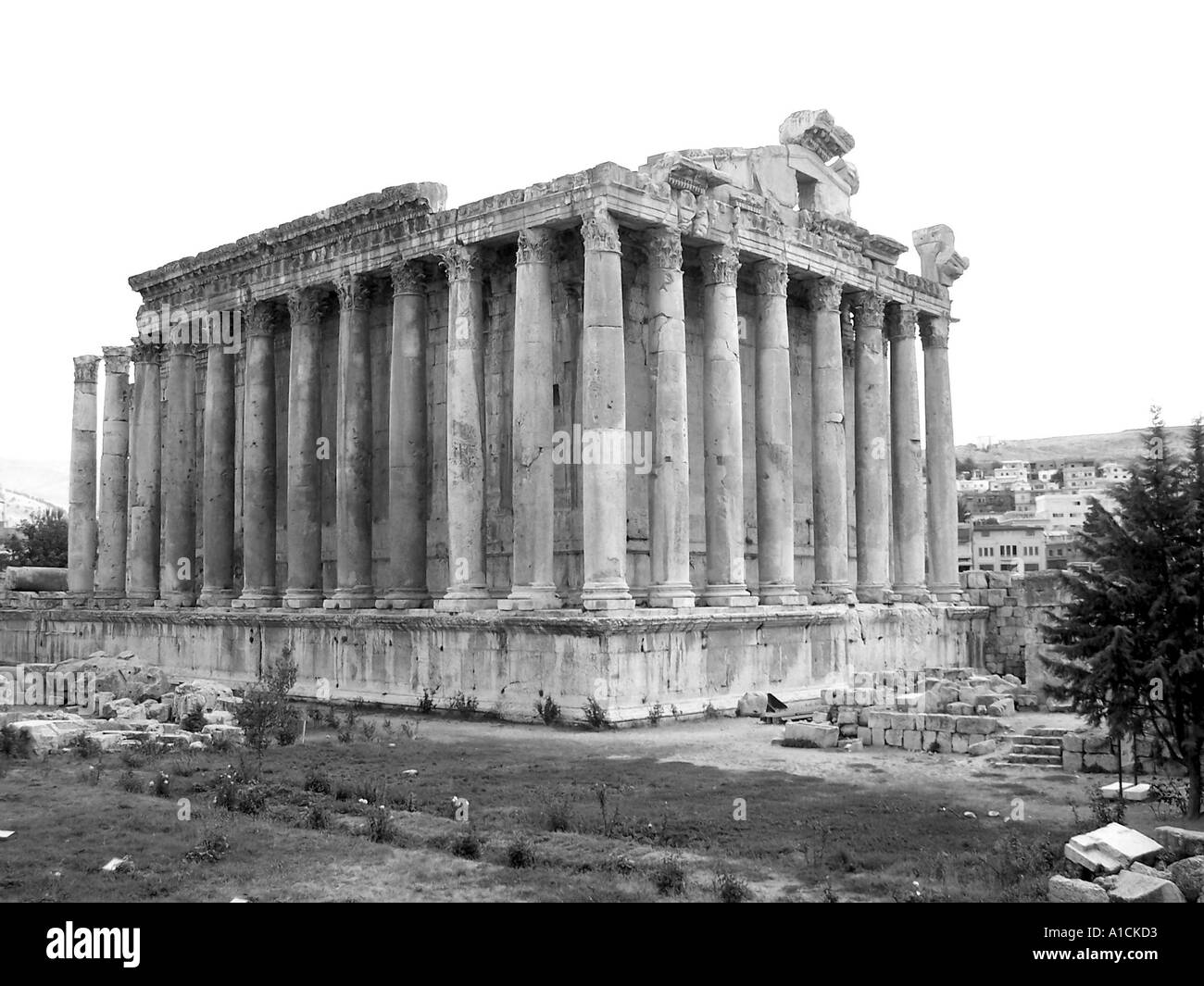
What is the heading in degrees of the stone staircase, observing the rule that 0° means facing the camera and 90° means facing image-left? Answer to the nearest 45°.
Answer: approximately 0°

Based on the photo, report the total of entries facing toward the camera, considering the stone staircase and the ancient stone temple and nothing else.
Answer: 1

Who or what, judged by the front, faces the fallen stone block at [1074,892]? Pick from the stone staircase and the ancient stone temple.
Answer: the stone staircase

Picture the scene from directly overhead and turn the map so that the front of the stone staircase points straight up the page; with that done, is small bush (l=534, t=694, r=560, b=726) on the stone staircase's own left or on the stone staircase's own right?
on the stone staircase's own right

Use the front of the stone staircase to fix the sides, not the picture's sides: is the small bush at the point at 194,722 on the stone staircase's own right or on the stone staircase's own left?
on the stone staircase's own right

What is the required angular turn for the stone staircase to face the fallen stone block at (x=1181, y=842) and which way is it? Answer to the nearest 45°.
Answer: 0° — it already faces it

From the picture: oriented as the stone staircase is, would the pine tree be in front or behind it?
in front

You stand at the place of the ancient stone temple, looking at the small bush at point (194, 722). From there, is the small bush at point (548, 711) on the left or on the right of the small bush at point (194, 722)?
left

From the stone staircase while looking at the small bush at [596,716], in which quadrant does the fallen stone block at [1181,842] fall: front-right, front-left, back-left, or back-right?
back-left

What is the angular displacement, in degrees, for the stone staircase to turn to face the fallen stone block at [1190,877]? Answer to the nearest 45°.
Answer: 0° — it already faces it

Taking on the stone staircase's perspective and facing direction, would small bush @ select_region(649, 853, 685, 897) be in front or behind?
in front

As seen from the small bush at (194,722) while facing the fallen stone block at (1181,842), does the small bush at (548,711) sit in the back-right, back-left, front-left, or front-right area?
front-left

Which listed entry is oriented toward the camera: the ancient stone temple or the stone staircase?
the stone staircase

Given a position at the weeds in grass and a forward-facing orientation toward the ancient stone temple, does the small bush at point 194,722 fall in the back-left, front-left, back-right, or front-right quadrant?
front-left
